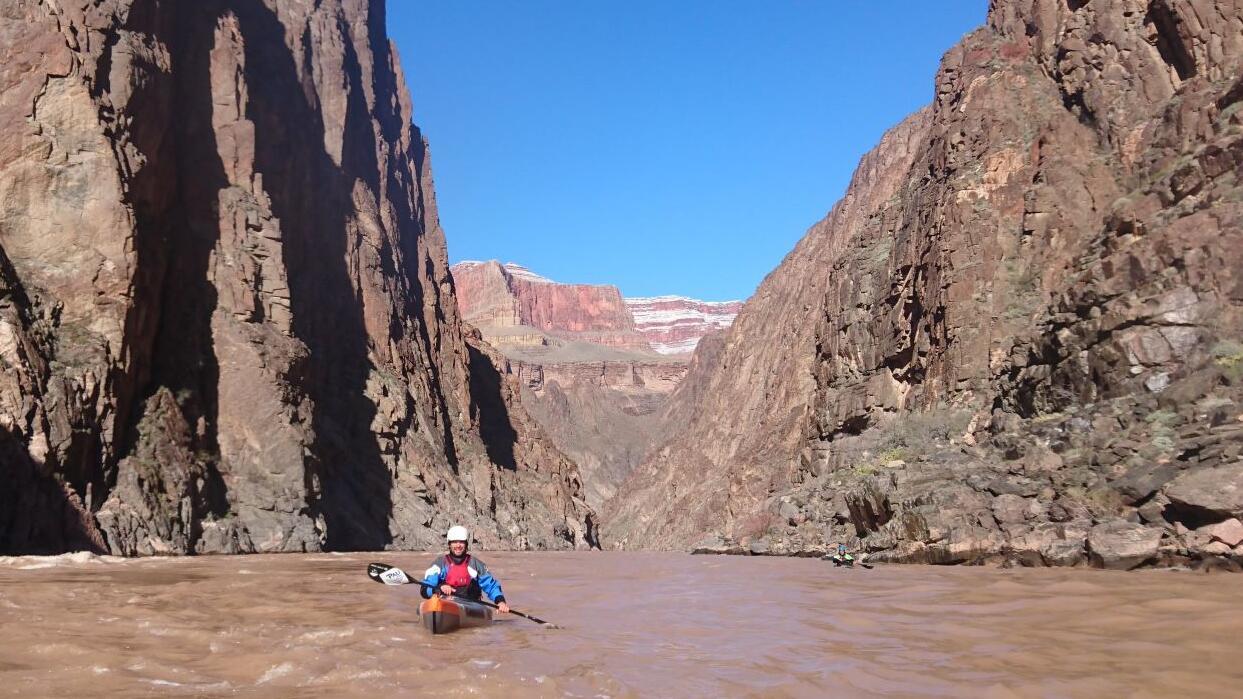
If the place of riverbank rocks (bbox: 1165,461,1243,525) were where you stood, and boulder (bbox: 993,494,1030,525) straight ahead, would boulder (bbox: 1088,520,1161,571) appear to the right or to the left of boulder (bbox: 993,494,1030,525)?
left

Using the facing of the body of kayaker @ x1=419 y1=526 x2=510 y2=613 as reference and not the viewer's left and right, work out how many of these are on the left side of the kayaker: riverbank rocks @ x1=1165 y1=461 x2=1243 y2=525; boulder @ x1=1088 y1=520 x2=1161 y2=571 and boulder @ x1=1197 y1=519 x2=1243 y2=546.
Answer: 3

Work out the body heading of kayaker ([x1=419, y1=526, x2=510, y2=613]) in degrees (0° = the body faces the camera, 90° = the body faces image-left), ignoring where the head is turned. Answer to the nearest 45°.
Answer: approximately 0°

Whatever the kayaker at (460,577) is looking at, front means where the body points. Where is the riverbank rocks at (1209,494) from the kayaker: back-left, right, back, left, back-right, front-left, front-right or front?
left

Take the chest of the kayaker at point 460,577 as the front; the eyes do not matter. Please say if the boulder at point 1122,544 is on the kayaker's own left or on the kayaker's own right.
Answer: on the kayaker's own left

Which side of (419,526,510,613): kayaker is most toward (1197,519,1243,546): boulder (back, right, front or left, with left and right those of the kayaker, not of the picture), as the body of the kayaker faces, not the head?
left

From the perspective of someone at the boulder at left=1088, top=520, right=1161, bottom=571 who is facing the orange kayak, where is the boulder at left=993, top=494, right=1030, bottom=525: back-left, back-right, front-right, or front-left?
back-right

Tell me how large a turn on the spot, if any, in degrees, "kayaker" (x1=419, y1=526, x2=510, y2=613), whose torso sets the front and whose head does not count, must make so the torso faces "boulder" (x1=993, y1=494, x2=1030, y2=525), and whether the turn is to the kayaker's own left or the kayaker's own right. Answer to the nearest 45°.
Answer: approximately 135° to the kayaker's own left
